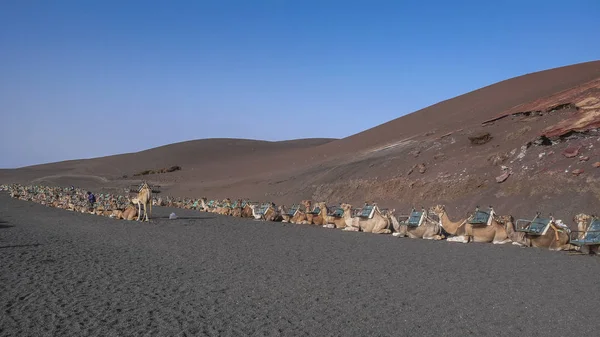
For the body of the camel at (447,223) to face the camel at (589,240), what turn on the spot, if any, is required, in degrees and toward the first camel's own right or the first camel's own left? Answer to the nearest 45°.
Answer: approximately 135° to the first camel's own left

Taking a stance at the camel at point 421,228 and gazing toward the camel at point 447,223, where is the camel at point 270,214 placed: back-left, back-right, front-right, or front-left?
back-left

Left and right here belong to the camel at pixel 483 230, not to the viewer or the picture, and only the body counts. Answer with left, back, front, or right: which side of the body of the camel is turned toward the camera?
left

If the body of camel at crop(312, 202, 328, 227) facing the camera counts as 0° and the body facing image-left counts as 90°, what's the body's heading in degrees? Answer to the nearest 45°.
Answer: approximately 45°

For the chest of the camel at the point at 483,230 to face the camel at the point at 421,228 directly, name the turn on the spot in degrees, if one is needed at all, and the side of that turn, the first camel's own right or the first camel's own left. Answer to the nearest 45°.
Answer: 0° — it already faces it

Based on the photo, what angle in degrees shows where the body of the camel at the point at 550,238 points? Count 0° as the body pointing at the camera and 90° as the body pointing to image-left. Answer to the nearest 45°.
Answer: approximately 90°

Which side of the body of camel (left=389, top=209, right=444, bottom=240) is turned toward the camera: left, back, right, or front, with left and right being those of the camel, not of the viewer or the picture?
left
